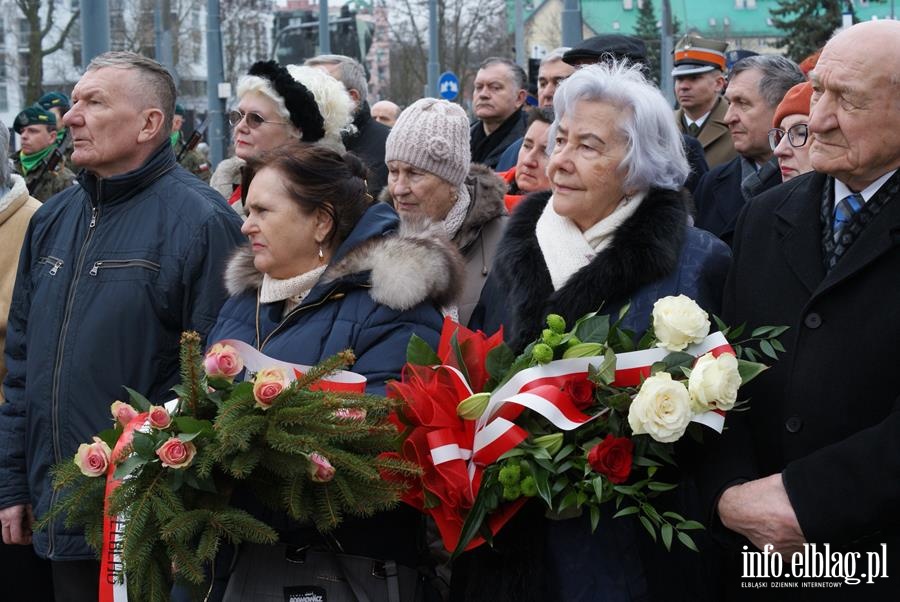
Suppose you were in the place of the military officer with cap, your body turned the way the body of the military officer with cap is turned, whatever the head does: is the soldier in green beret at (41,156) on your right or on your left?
on your right

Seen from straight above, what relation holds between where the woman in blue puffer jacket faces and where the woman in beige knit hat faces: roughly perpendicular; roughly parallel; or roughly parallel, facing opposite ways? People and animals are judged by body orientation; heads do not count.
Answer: roughly parallel

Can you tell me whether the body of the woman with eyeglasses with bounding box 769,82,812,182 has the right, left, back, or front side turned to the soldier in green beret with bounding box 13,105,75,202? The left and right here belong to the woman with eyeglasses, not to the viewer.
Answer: right

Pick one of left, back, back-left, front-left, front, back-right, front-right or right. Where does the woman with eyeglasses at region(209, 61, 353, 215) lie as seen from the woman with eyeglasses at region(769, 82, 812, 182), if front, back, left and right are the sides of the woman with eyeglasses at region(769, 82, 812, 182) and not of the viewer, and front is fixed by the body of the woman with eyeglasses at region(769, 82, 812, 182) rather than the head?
front-right

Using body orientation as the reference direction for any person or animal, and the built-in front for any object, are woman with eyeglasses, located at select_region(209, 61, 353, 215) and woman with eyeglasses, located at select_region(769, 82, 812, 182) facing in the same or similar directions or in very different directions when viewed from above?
same or similar directions

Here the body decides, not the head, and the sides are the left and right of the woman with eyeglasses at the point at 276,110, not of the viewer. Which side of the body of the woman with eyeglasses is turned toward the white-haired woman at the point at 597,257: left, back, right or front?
left

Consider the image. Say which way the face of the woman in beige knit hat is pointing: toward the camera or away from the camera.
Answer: toward the camera

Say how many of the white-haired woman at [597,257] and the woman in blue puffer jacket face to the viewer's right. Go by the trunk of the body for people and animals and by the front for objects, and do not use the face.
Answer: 0

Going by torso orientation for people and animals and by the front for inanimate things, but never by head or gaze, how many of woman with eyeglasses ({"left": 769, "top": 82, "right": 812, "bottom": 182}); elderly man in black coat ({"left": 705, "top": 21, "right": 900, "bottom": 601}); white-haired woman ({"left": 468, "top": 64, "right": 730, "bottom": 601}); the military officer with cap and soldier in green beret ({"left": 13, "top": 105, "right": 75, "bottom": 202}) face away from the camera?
0

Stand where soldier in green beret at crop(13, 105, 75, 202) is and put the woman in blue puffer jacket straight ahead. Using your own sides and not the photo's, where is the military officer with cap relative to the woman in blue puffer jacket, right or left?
left

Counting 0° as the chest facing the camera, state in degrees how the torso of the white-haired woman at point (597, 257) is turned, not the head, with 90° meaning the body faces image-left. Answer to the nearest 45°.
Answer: approximately 45°

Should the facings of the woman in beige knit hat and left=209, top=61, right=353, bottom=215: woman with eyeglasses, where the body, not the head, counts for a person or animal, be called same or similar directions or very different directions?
same or similar directions

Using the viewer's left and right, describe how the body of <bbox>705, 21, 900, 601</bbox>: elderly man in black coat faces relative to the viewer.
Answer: facing the viewer and to the left of the viewer

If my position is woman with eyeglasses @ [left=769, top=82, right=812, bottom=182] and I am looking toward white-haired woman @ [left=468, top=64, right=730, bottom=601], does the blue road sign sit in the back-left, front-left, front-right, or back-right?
back-right
